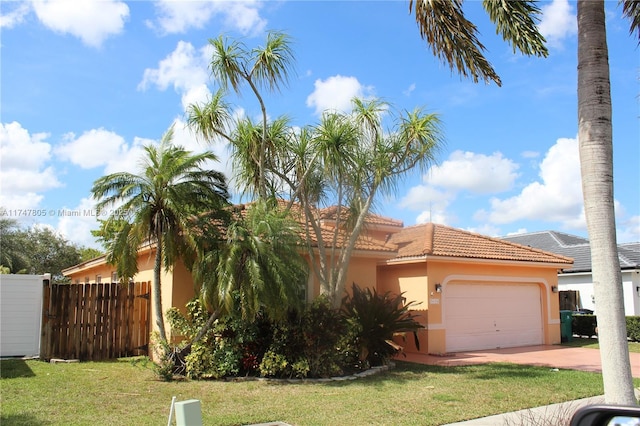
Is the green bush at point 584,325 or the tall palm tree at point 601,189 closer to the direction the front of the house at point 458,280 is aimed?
the tall palm tree

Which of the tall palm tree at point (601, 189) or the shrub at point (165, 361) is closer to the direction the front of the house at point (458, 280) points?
the tall palm tree

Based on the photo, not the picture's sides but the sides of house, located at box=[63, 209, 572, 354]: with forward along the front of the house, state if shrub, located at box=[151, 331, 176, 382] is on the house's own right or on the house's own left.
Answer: on the house's own right

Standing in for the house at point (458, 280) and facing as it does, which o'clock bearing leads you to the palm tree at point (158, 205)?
The palm tree is roughly at 3 o'clock from the house.

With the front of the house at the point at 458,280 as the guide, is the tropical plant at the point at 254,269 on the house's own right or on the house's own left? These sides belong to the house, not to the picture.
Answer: on the house's own right

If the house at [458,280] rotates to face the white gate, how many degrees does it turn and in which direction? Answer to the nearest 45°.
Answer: approximately 135° to its right

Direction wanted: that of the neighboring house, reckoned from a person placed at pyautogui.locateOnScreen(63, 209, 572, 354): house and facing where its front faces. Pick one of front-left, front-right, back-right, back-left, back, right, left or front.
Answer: left

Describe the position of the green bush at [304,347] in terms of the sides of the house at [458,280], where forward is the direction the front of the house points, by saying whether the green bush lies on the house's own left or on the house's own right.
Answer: on the house's own right

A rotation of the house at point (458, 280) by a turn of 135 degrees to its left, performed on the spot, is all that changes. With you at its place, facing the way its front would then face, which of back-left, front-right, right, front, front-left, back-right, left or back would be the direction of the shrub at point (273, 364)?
back-left

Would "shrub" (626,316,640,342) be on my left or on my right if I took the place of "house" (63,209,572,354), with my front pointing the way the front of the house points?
on my left

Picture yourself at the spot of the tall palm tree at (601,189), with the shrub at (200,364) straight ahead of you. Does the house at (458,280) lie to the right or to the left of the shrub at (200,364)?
right

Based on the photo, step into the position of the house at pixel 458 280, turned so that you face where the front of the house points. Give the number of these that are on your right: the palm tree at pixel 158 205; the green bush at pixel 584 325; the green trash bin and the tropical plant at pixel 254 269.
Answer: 2

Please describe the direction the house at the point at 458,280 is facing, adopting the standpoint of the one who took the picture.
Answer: facing the viewer and to the right of the viewer

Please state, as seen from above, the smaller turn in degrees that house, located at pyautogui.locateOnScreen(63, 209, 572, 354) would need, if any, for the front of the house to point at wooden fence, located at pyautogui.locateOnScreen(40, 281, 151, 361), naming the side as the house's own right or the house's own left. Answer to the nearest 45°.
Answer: approximately 135° to the house's own right

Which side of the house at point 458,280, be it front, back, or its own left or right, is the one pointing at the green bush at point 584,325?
left
